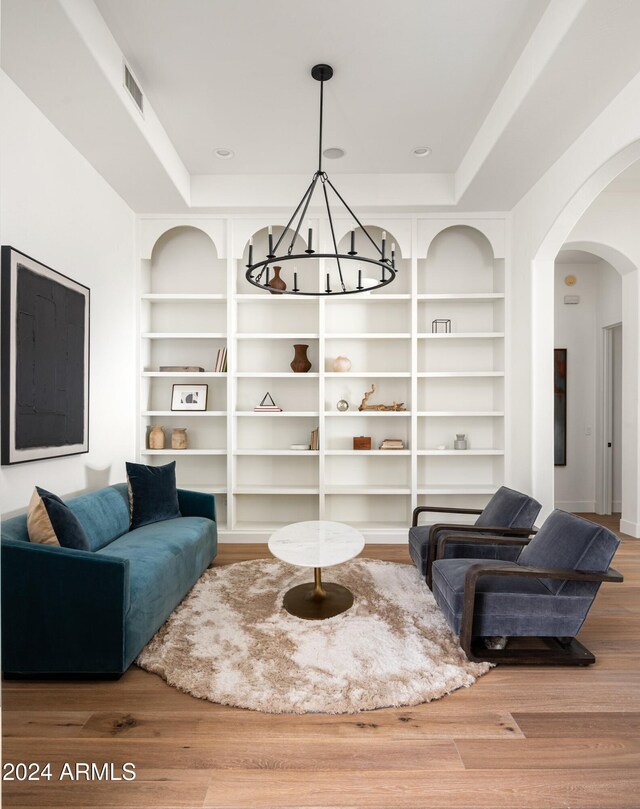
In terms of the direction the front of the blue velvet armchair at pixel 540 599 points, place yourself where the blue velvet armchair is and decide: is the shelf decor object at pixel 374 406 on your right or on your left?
on your right

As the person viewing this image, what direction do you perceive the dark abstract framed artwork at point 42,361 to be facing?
facing the viewer and to the right of the viewer

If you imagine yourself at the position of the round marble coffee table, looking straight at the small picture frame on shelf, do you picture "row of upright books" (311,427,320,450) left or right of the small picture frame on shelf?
right

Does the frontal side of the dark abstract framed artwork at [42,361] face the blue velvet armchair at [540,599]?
yes

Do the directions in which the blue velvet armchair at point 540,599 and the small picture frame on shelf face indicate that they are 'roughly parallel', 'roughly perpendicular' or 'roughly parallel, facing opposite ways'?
roughly perpendicular

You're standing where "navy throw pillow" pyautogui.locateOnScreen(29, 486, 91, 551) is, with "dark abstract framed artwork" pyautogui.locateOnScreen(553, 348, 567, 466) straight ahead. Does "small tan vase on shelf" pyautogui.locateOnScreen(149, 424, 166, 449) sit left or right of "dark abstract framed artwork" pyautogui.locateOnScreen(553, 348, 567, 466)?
left

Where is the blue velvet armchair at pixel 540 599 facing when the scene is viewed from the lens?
facing the viewer and to the left of the viewer

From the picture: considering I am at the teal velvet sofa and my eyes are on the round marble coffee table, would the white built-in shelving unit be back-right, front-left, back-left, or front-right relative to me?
front-left

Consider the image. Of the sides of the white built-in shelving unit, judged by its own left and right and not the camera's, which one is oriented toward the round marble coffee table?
front

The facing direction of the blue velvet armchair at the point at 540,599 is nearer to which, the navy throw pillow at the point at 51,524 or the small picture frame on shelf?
the navy throw pillow

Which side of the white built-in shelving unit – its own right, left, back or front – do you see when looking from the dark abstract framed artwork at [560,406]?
left

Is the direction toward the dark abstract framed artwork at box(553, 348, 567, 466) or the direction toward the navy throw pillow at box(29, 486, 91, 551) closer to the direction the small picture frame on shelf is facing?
the navy throw pillow

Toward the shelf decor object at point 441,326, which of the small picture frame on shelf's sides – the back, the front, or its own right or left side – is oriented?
left

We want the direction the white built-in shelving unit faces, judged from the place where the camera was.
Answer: facing the viewer
